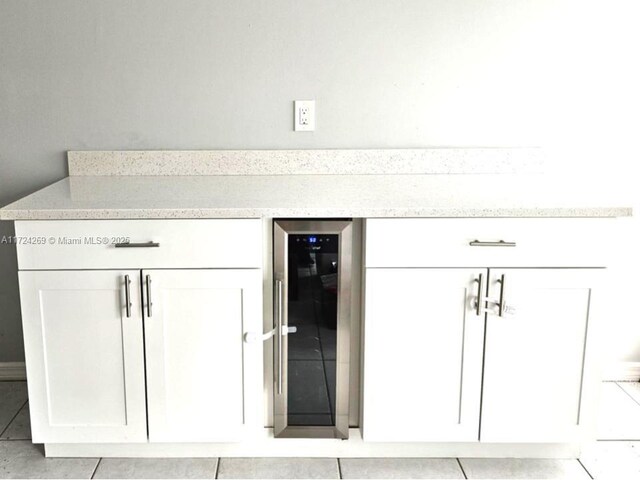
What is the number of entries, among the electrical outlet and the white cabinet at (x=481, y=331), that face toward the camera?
2

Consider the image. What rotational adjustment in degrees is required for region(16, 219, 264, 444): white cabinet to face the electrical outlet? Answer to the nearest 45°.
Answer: approximately 135° to its left

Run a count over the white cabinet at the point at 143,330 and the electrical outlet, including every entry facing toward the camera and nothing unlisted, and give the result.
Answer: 2

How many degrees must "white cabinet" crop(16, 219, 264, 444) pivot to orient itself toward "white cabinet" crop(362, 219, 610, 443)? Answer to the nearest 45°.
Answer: approximately 90° to its left

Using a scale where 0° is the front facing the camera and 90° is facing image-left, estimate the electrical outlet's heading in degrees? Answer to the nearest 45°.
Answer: approximately 0°

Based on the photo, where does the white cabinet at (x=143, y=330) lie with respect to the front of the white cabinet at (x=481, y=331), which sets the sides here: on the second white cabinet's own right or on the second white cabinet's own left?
on the second white cabinet's own right

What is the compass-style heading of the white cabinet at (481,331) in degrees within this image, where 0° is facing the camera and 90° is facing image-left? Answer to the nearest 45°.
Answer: approximately 0°

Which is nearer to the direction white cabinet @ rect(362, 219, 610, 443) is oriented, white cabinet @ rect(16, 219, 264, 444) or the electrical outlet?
the white cabinet

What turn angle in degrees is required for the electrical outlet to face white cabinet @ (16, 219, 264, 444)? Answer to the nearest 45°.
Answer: approximately 45° to its right
